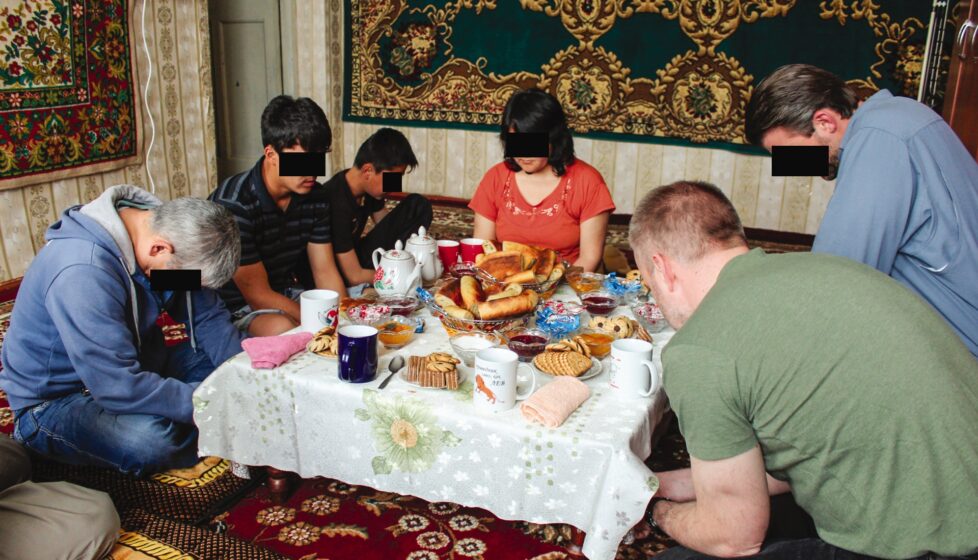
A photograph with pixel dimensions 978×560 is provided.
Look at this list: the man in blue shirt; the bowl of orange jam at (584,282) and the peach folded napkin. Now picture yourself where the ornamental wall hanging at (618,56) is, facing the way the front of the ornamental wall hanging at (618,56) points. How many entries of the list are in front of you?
3

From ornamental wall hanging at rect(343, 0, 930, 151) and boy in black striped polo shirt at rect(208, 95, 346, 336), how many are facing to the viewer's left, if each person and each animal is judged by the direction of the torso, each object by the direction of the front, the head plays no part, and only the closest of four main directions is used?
0

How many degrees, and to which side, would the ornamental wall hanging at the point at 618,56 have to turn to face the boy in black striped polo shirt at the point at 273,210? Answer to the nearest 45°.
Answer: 0° — it already faces them

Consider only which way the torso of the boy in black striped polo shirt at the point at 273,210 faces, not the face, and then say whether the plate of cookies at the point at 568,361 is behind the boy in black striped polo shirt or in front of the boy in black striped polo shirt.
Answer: in front

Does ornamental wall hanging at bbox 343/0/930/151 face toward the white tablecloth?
yes

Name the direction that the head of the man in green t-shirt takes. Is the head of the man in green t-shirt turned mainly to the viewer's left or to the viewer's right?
to the viewer's left

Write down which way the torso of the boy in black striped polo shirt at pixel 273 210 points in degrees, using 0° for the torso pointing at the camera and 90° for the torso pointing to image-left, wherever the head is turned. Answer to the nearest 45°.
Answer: approximately 315°

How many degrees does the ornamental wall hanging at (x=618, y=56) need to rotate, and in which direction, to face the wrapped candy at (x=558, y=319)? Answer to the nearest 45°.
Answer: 0° — it already faces it

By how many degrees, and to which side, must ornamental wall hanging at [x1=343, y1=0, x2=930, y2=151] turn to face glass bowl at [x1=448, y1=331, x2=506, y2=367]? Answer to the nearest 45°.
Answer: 0° — it already faces it

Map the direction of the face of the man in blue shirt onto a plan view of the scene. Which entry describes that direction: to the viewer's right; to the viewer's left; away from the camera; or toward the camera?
to the viewer's left

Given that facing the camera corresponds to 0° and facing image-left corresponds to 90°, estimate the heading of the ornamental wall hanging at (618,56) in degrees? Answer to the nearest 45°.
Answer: approximately 0°

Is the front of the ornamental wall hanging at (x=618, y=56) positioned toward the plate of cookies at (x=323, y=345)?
yes

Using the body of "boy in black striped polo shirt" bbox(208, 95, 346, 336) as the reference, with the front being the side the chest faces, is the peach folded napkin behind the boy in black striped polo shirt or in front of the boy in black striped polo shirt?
in front

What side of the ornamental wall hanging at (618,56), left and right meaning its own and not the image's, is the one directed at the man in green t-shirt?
front
